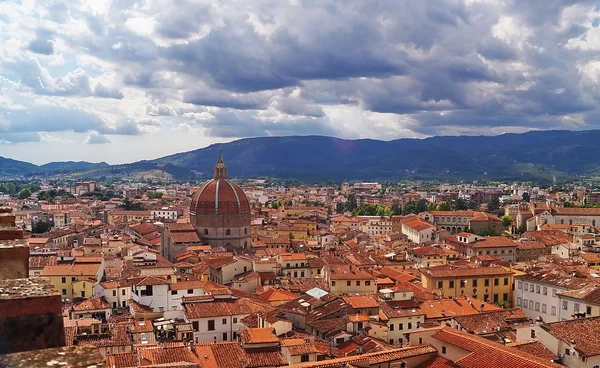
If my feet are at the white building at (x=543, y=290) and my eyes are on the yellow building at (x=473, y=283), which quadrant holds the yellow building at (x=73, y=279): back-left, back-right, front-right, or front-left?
front-left

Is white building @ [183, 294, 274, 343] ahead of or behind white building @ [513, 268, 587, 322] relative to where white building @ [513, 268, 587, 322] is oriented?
ahead

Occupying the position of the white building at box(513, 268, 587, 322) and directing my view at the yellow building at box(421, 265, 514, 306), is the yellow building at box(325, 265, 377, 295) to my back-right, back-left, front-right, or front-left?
front-left

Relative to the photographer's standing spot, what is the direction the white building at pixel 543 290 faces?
facing the viewer and to the left of the viewer

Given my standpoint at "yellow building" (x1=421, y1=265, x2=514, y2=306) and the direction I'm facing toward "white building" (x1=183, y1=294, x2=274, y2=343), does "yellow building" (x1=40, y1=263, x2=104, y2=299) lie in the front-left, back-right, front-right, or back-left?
front-right

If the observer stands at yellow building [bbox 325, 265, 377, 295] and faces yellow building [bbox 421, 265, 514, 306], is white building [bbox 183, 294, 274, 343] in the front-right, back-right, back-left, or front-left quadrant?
back-right

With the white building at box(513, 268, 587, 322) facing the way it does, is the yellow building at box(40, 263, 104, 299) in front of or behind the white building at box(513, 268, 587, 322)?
in front

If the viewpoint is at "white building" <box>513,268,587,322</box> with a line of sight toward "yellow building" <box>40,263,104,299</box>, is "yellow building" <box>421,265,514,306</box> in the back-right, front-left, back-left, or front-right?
front-right
